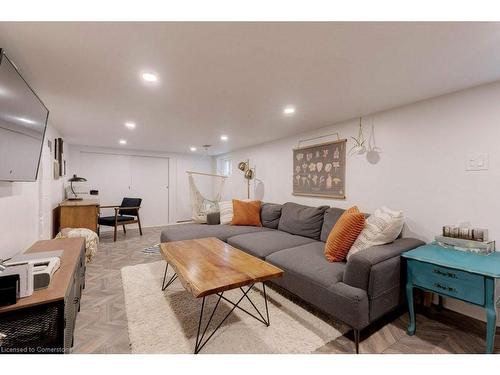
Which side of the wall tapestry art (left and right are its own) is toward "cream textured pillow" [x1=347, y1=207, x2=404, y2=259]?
left

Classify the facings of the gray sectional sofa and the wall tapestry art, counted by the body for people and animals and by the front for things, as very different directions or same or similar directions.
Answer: same or similar directions

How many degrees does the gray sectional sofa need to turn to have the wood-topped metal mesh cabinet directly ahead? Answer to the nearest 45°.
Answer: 0° — it already faces it

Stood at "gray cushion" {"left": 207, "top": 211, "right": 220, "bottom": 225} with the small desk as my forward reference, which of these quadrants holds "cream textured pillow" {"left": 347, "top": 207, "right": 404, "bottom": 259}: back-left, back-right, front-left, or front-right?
back-left

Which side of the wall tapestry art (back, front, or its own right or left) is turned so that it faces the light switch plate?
left

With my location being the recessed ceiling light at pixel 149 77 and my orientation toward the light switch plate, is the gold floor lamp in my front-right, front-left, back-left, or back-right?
front-left

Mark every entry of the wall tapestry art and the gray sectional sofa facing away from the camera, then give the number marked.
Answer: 0

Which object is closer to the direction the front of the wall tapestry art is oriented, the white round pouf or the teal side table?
the white round pouf

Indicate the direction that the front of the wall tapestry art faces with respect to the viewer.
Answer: facing the viewer and to the left of the viewer
